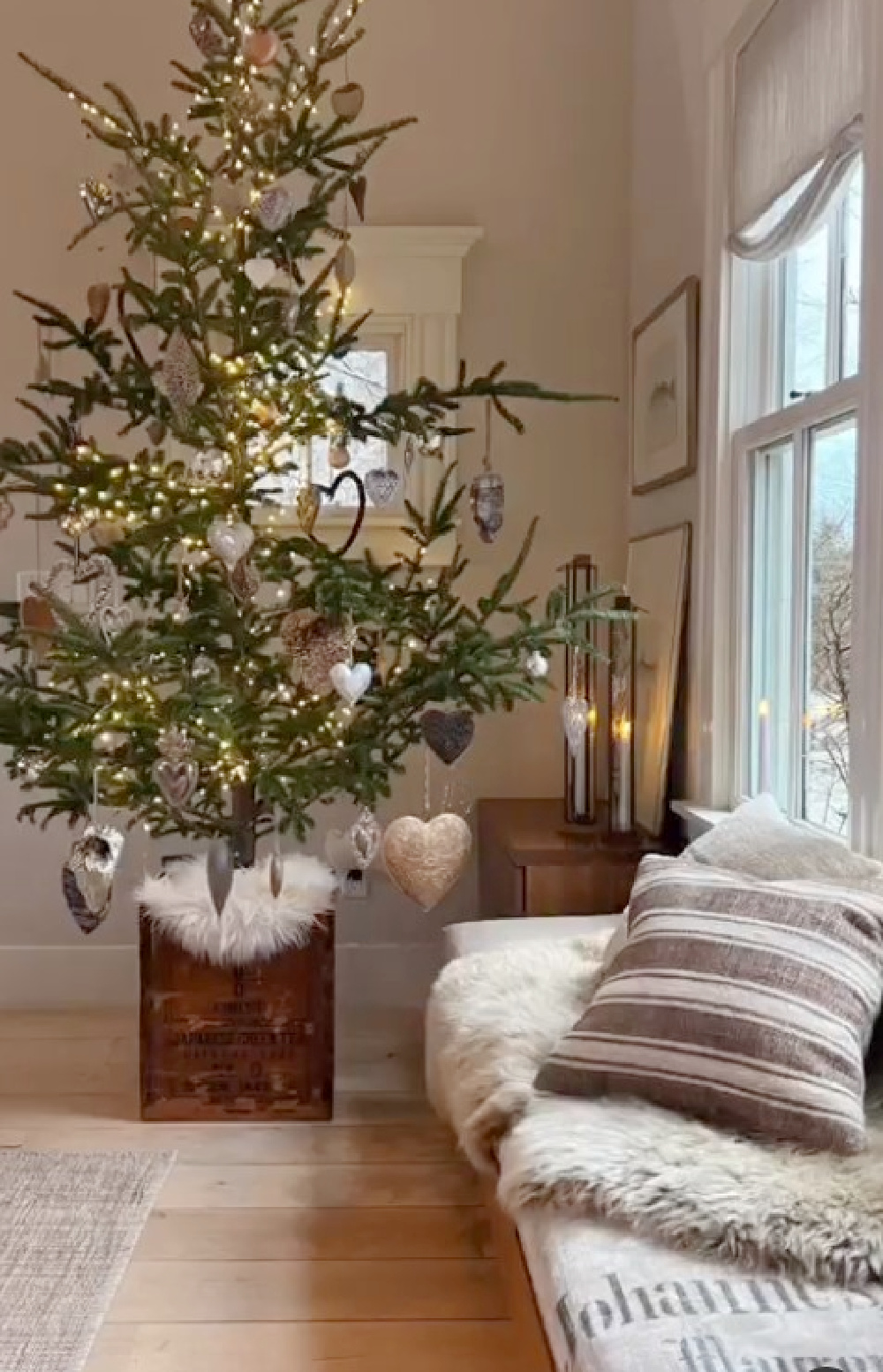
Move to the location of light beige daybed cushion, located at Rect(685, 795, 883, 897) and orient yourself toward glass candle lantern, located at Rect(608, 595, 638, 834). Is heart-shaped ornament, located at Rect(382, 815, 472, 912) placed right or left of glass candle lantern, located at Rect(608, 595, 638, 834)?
left

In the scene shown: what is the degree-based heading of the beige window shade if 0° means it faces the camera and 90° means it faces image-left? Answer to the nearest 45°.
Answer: approximately 45°

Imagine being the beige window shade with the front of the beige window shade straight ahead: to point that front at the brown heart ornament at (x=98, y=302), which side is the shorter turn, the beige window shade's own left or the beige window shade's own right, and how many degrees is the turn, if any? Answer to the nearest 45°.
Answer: approximately 45° to the beige window shade's own right

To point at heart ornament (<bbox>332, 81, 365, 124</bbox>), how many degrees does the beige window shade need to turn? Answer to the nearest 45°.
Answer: approximately 45° to its right

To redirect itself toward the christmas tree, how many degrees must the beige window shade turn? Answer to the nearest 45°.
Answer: approximately 45° to its right
